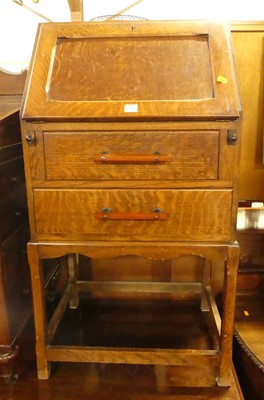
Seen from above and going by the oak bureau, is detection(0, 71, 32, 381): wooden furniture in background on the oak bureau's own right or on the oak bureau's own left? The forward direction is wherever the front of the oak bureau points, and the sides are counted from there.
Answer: on the oak bureau's own right

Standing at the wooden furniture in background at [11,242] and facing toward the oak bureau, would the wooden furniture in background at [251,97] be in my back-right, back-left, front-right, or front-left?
front-left

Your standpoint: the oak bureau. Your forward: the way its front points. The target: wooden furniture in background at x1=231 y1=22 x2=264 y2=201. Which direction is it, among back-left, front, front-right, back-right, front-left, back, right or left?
back-left

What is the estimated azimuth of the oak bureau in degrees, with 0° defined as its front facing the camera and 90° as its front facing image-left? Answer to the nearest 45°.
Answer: approximately 0°

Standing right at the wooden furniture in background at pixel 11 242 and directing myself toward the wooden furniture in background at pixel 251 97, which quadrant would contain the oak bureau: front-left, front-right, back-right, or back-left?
front-right
